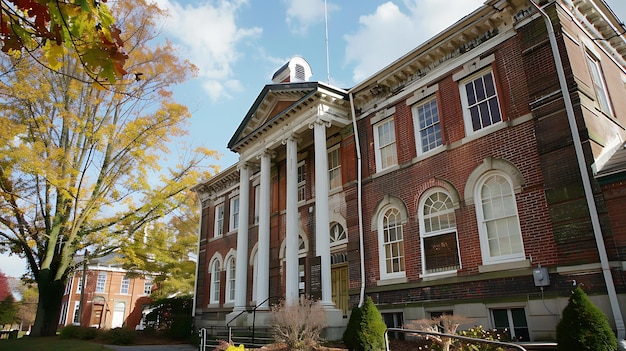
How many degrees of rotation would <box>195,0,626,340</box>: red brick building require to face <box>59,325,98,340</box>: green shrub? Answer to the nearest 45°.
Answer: approximately 45° to its right

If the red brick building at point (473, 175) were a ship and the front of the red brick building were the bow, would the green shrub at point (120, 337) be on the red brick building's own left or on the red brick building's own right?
on the red brick building's own right

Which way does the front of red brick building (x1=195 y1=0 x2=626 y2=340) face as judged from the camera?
facing the viewer and to the left of the viewer
